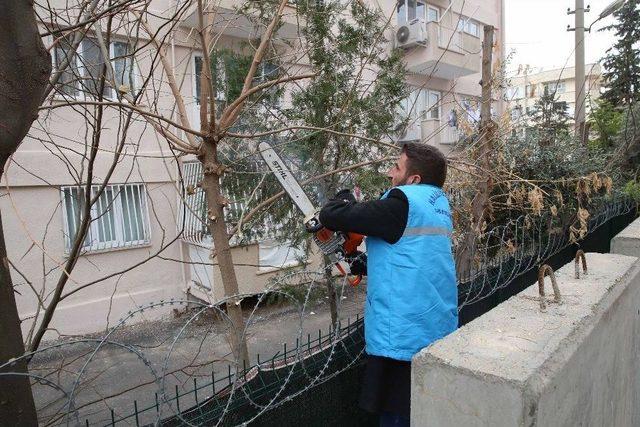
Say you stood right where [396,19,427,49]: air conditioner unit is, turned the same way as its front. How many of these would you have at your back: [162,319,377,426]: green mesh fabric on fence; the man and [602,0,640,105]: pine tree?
1

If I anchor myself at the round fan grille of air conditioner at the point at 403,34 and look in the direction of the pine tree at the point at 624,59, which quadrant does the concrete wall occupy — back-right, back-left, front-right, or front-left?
back-right

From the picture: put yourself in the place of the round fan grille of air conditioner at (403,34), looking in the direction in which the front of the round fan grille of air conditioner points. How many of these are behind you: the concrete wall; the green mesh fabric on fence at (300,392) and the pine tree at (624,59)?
1

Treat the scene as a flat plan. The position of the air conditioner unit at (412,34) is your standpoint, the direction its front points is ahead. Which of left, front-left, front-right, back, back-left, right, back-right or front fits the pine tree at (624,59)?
back

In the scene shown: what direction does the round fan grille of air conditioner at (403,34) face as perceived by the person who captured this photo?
facing the viewer and to the left of the viewer

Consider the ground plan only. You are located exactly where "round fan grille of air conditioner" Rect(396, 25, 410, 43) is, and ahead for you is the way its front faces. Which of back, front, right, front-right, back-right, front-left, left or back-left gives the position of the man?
front-left
